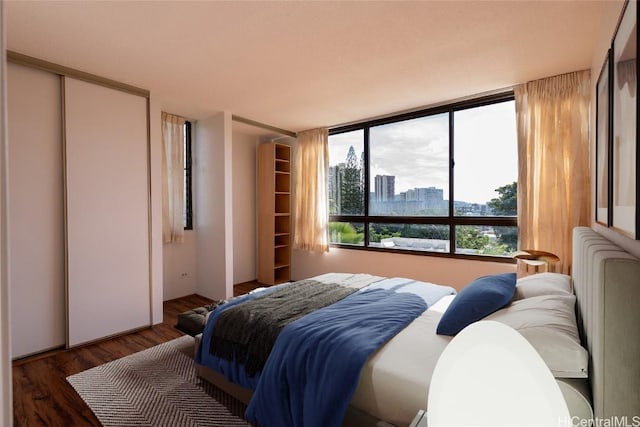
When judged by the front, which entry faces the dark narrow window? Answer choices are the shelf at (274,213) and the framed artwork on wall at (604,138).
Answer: the framed artwork on wall

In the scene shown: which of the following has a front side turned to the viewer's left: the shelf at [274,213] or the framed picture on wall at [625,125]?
the framed picture on wall

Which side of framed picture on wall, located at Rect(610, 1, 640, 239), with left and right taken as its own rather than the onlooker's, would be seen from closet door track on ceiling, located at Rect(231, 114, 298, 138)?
front

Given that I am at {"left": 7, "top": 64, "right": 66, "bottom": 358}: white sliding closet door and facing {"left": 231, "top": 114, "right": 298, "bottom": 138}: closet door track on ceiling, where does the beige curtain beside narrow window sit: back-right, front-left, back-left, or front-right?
front-left

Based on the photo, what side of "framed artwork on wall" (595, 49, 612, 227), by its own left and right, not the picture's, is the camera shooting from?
left

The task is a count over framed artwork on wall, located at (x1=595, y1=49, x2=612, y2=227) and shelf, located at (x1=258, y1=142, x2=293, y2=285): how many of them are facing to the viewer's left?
1

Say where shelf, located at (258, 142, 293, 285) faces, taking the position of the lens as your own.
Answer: facing the viewer and to the right of the viewer

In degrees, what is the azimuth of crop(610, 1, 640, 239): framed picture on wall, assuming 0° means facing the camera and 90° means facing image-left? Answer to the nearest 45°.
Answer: approximately 90°

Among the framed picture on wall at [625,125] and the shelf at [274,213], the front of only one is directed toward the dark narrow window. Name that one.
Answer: the framed picture on wall

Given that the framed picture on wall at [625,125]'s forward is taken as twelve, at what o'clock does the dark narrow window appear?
The dark narrow window is roughly at 12 o'clock from the framed picture on wall.

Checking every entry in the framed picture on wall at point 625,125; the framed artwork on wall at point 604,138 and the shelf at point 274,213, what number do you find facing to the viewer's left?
2

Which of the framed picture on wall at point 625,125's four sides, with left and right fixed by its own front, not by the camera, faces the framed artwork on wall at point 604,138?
right

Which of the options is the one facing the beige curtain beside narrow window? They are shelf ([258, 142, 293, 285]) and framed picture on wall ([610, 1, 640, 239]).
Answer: the framed picture on wall

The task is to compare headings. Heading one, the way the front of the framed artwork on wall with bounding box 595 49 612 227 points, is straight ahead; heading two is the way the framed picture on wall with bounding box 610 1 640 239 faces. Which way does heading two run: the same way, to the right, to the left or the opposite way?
the same way

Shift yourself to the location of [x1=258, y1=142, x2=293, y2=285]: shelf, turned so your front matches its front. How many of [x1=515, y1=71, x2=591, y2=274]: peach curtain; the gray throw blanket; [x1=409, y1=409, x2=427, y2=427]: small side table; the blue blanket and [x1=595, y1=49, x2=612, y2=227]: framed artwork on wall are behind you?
0
